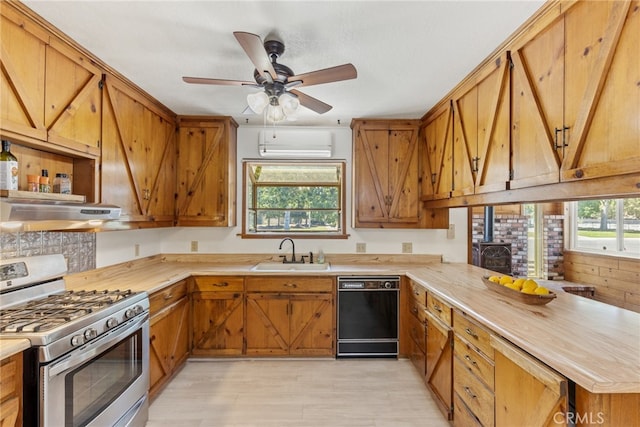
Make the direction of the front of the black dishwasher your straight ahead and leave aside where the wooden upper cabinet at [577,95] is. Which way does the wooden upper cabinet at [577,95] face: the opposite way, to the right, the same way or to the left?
to the right

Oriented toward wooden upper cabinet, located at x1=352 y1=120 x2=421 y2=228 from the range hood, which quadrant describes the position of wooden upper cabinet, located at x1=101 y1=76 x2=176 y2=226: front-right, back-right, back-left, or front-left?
front-left

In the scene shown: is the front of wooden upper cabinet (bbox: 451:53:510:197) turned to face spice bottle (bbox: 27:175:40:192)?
yes

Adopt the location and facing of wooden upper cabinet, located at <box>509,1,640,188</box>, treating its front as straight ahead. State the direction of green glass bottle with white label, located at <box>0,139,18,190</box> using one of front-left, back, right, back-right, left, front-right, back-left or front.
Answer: front

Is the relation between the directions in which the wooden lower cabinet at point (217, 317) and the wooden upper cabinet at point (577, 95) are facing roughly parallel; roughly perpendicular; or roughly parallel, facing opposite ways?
roughly perpendicular

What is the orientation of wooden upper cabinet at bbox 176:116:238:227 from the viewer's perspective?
toward the camera

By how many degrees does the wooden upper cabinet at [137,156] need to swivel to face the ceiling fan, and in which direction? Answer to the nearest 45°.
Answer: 0° — it already faces it

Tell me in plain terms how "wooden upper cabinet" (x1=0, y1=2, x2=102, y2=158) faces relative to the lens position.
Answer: facing the viewer and to the right of the viewer

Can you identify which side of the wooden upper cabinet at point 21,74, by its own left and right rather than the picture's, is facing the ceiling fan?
front

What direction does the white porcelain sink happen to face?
toward the camera

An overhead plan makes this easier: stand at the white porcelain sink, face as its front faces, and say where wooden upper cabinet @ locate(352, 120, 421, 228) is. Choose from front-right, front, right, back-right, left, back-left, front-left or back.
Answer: left

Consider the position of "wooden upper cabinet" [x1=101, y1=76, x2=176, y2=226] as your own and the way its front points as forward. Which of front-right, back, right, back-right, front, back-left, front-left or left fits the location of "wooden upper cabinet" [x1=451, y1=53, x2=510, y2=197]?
front

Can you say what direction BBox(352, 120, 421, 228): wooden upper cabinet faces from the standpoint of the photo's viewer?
facing the viewer

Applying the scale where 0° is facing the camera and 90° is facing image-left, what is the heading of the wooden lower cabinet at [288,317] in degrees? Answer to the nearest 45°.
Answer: approximately 0°
